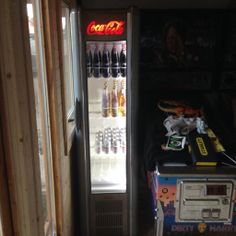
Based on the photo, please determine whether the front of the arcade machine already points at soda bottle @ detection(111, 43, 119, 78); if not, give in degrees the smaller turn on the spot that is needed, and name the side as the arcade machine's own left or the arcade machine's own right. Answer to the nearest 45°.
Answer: approximately 90° to the arcade machine's own right

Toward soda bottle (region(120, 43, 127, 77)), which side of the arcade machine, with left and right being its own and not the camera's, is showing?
right

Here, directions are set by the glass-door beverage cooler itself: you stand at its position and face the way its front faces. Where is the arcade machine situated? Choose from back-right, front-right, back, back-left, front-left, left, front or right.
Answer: left

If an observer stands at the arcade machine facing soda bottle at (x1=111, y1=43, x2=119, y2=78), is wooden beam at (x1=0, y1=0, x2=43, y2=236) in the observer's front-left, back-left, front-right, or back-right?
front-left

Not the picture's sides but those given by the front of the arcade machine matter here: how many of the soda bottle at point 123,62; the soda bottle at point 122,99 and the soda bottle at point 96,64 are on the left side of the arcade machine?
0

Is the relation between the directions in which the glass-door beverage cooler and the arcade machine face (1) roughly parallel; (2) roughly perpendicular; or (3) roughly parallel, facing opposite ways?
roughly parallel

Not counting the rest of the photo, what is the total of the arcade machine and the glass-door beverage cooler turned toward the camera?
2

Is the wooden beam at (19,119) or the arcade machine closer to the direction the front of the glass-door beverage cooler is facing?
the wooden beam

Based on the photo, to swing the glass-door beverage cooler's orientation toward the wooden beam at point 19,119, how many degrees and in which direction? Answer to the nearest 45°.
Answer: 0° — it already faces it

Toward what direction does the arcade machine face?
toward the camera

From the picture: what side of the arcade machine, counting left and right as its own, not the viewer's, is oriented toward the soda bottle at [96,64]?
right

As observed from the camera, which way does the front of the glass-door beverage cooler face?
facing the viewer
